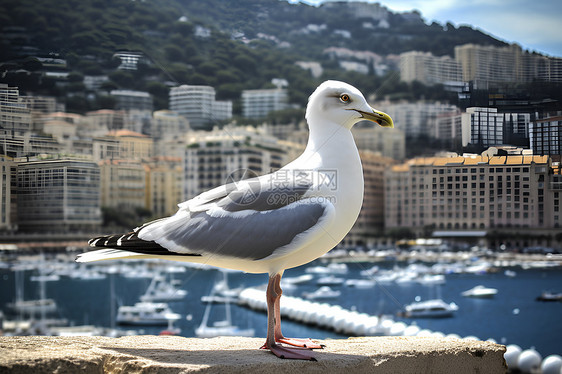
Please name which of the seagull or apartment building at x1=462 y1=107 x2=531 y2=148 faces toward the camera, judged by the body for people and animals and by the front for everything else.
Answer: the apartment building

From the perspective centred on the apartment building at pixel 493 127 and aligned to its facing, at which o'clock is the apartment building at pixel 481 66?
the apartment building at pixel 481 66 is roughly at 6 o'clock from the apartment building at pixel 493 127.

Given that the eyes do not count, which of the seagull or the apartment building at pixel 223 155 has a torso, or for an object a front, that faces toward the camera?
the apartment building

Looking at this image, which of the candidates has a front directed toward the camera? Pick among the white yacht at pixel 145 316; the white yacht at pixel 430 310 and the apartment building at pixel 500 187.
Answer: the apartment building

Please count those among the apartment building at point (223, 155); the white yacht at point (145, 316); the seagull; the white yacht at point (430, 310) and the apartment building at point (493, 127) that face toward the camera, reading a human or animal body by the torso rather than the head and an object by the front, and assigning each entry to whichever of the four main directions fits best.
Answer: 2

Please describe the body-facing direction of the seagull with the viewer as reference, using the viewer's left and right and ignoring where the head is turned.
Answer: facing to the right of the viewer

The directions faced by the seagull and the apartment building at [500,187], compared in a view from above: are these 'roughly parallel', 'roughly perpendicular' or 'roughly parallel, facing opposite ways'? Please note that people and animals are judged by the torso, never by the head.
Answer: roughly perpendicular

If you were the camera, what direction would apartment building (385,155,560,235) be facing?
facing the viewer

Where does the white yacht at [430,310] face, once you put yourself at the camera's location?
facing to the right of the viewer

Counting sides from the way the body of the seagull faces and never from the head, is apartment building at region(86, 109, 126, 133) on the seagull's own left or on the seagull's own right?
on the seagull's own left

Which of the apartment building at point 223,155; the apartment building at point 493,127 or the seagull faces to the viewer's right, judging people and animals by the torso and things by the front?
the seagull

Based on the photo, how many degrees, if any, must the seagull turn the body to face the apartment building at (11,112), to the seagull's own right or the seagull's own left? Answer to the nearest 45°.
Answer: approximately 135° to the seagull's own left

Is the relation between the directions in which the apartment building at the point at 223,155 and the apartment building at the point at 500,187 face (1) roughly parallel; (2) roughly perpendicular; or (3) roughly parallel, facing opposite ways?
roughly parallel
